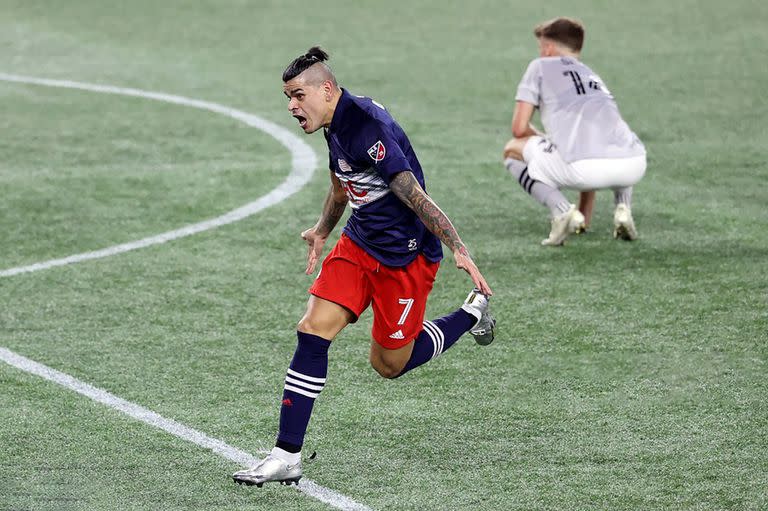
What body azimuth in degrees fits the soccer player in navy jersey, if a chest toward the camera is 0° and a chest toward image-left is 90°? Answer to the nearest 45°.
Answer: approximately 45°

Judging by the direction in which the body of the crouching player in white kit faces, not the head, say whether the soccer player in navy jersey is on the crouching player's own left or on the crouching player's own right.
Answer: on the crouching player's own left

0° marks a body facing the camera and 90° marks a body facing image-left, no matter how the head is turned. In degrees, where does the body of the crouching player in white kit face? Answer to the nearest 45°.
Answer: approximately 135°

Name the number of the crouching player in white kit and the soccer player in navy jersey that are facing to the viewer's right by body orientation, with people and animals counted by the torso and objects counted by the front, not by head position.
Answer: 0

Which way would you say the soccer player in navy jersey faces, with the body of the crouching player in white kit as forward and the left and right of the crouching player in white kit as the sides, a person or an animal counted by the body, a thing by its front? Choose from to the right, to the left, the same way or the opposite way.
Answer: to the left

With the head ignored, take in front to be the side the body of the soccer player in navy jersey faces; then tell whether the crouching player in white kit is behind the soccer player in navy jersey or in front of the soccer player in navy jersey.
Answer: behind
